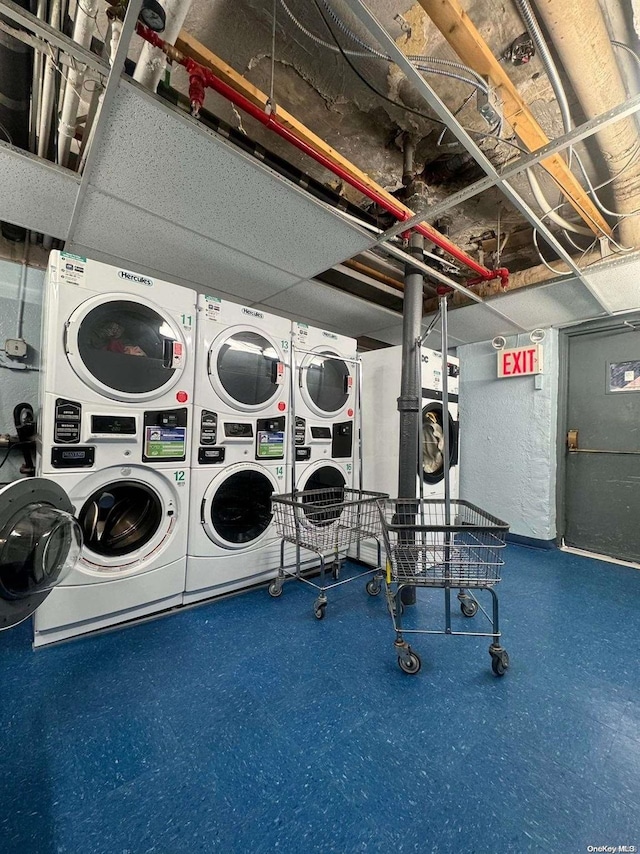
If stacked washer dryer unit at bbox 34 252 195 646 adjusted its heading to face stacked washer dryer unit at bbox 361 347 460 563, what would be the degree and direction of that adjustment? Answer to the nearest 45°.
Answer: approximately 45° to its left

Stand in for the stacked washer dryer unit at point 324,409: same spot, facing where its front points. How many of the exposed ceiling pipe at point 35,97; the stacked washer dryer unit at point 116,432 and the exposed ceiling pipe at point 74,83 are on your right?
3

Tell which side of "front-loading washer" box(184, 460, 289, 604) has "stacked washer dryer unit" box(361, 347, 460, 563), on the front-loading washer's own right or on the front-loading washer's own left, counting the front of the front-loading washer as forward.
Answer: on the front-loading washer's own left

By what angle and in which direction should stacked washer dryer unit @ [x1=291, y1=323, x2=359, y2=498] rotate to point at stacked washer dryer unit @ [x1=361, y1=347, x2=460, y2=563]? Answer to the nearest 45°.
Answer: approximately 45° to its left

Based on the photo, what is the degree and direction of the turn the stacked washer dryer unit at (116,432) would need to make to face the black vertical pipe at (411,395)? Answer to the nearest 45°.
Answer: approximately 45° to its left

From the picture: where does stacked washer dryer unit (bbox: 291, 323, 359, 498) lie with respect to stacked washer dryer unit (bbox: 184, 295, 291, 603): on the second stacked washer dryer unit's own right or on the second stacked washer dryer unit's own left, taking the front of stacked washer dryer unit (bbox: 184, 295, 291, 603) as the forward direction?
on the second stacked washer dryer unit's own left

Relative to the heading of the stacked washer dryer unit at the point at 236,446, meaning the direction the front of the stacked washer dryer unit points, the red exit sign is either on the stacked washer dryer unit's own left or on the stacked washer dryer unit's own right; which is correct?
on the stacked washer dryer unit's own left
